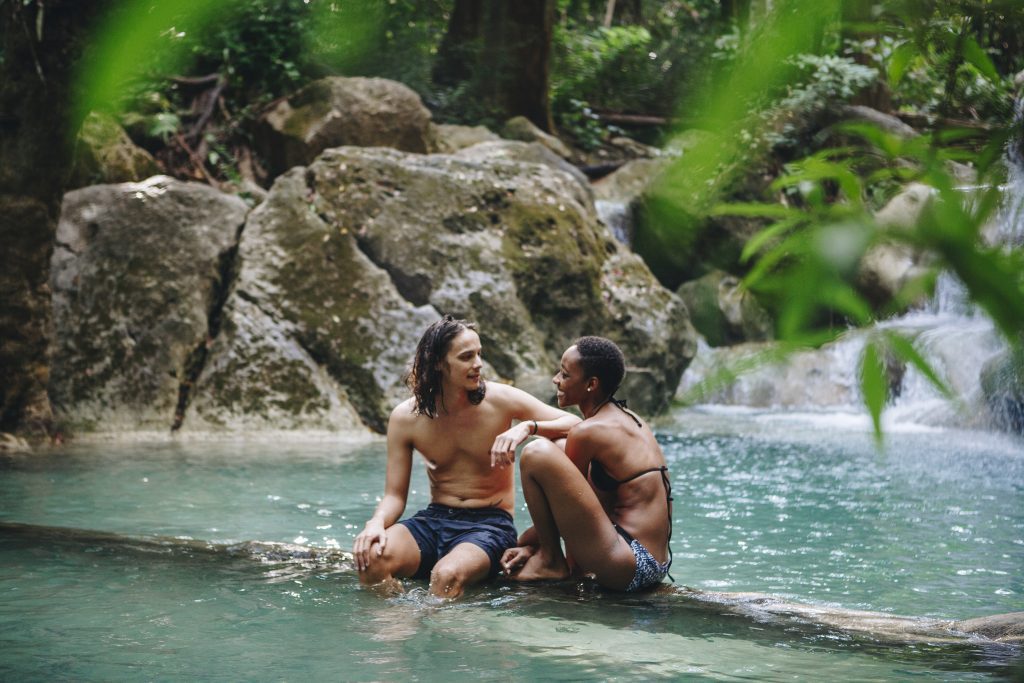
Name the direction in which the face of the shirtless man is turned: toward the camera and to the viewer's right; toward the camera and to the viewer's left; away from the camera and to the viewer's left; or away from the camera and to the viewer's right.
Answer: toward the camera and to the viewer's right

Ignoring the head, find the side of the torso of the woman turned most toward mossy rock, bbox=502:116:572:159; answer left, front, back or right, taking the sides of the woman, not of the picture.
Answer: right

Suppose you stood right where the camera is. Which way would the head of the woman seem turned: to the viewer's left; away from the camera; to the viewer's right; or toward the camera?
to the viewer's left

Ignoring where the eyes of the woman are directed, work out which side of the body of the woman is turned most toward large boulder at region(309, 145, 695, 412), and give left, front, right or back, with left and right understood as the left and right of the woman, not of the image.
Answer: right

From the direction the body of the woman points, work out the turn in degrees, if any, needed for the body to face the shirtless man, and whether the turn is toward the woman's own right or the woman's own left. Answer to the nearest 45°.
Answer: approximately 45° to the woman's own right

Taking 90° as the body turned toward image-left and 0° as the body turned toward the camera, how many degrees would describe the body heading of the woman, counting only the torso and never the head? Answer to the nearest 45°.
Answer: approximately 90°

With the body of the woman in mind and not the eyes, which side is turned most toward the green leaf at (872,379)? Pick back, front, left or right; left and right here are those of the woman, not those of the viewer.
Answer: left

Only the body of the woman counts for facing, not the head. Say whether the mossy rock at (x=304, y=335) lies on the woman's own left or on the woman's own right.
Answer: on the woman's own right

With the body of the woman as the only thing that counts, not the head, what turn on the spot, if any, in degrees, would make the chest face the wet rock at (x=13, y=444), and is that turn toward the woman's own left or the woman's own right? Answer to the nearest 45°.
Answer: approximately 45° to the woman's own right
